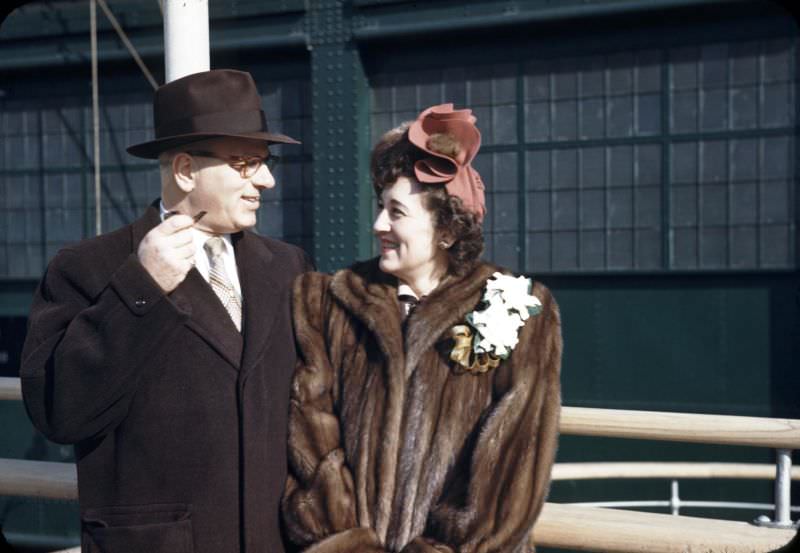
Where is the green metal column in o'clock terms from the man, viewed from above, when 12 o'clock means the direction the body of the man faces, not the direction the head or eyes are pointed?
The green metal column is roughly at 8 o'clock from the man.

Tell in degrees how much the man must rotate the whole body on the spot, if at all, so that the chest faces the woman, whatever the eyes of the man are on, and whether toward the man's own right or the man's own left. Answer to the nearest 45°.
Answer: approximately 45° to the man's own left

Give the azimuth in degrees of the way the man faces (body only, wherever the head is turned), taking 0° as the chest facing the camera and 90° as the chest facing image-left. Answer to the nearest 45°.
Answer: approximately 315°
